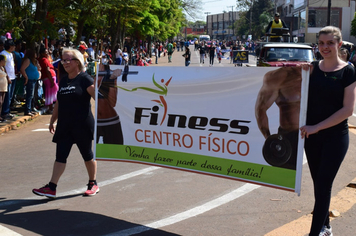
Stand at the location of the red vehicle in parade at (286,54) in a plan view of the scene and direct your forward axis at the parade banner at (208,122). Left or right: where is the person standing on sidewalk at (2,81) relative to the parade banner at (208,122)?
right

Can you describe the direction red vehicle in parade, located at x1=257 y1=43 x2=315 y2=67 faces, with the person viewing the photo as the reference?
facing the viewer

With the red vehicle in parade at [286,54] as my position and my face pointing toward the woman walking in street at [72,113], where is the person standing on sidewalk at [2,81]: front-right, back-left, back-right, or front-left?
front-right

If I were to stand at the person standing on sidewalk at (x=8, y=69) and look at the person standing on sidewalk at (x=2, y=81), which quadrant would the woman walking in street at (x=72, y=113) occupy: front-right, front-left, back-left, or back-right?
front-left

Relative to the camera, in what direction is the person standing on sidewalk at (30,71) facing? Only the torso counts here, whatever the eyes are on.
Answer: to the viewer's right

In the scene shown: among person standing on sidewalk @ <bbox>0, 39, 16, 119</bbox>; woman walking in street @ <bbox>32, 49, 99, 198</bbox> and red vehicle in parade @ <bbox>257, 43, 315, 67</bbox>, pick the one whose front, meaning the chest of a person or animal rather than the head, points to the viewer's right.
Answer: the person standing on sidewalk

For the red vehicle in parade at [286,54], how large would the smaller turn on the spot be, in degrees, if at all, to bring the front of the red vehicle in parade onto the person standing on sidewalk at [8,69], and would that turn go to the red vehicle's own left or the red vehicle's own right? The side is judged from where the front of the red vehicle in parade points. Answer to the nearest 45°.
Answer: approximately 45° to the red vehicle's own right

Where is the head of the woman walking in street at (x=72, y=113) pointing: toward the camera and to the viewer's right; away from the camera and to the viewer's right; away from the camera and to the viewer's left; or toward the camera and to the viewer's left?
toward the camera and to the viewer's left

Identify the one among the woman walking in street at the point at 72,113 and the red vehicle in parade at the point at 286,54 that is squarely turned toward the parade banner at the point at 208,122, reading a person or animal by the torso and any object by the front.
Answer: the red vehicle in parade

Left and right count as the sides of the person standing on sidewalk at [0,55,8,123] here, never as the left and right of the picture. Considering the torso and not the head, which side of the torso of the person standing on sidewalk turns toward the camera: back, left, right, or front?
right

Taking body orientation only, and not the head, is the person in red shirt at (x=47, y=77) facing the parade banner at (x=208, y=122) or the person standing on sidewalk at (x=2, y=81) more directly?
the parade banner

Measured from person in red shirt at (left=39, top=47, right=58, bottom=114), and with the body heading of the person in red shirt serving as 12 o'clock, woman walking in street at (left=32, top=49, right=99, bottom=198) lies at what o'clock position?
The woman walking in street is roughly at 3 o'clock from the person in red shirt.

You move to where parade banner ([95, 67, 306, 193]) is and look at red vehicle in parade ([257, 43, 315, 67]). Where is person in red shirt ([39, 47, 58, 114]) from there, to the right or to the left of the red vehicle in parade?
left

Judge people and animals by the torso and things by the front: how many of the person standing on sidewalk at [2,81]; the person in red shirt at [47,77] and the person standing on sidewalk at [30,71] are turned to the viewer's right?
3

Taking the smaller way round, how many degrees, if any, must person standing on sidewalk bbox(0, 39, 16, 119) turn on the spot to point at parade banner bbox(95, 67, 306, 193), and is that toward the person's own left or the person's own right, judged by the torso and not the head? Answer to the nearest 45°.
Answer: approximately 90° to the person's own right

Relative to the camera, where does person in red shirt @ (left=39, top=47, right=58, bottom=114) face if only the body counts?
to the viewer's right

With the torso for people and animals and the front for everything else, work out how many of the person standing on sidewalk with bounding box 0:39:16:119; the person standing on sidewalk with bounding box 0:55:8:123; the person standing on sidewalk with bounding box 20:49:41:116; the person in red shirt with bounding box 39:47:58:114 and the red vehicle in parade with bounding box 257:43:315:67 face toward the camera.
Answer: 1

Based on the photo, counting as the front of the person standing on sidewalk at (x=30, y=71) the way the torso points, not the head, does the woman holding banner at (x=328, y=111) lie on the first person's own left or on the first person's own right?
on the first person's own right

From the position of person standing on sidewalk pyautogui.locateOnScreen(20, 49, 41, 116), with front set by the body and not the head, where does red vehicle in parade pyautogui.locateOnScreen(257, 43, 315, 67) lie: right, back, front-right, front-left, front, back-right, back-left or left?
front
